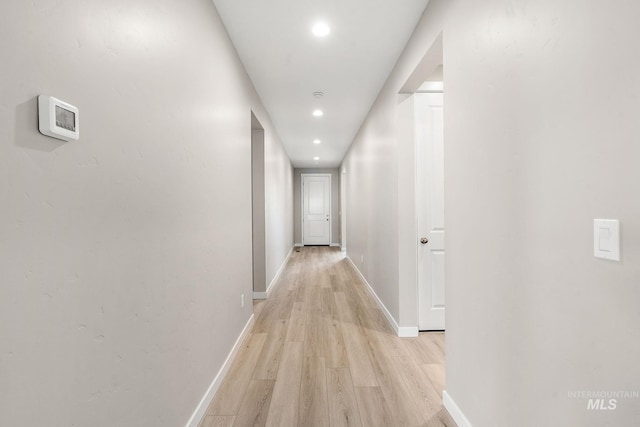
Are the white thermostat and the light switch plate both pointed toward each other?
yes

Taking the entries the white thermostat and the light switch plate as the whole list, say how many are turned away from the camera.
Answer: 0

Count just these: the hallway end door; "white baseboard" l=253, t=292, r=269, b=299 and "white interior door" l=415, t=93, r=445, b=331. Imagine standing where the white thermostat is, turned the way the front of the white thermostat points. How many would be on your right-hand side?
0

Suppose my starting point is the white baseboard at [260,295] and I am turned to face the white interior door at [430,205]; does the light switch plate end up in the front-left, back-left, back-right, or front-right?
front-right

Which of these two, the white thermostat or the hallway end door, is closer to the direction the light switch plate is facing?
the white thermostat

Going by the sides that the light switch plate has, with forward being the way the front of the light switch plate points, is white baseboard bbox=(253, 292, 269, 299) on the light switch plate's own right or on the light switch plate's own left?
on the light switch plate's own right

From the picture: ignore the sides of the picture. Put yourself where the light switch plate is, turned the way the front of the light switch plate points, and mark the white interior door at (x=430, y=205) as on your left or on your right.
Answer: on your right

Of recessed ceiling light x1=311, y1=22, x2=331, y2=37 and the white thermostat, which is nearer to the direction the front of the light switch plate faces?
the white thermostat

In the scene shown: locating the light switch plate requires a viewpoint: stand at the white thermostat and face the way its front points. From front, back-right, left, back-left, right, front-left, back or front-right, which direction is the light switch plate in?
front

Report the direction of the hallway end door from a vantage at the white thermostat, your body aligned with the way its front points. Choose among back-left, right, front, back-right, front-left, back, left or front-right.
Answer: left

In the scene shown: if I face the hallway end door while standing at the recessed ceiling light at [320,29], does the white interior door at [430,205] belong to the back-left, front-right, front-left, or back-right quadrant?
front-right

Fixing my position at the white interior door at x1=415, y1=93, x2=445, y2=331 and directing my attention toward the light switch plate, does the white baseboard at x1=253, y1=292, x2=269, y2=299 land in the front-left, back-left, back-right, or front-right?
back-right

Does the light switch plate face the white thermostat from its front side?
yes

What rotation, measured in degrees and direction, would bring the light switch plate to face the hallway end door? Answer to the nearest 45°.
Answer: approximately 90° to its right

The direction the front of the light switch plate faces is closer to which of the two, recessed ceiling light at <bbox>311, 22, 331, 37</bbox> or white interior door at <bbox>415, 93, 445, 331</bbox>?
the recessed ceiling light

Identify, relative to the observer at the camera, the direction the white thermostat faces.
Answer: facing the viewer and to the right of the viewer

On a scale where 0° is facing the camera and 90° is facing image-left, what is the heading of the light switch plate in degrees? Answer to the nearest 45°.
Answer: approximately 45°

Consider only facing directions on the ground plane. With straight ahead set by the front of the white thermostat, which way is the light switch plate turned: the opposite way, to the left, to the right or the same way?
the opposite way
